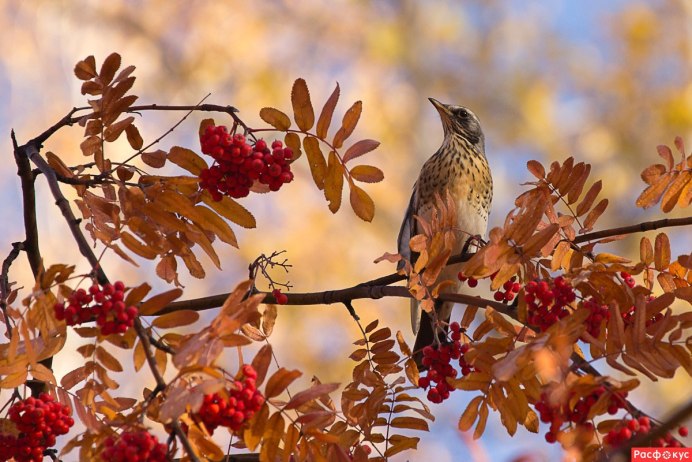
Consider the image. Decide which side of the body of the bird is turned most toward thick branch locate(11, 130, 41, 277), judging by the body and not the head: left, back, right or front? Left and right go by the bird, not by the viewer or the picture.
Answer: right

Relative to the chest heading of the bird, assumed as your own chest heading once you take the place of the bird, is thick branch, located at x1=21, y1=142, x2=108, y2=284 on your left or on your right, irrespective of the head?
on your right

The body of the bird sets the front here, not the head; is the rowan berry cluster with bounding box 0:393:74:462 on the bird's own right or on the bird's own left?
on the bird's own right

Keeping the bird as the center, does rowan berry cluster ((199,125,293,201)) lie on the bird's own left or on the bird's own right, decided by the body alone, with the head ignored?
on the bird's own right

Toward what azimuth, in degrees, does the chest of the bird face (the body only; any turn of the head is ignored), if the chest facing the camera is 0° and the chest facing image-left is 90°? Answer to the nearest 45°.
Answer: approximately 315°
